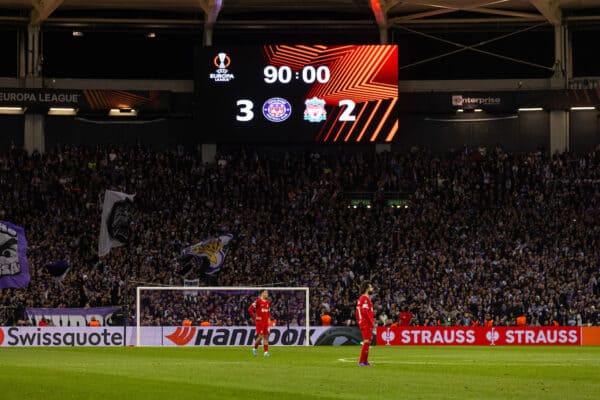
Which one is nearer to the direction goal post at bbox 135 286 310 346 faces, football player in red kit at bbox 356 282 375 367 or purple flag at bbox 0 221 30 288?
the football player in red kit

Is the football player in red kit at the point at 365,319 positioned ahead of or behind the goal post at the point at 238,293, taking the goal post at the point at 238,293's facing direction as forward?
ahead

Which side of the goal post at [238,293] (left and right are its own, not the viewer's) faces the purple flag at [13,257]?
right

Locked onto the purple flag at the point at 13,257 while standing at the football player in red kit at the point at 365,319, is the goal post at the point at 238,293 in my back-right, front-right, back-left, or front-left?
front-right

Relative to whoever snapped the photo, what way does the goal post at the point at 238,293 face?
facing the viewer

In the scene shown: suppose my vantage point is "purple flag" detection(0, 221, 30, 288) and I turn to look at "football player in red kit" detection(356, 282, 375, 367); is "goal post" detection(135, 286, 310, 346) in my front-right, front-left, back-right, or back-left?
front-left
